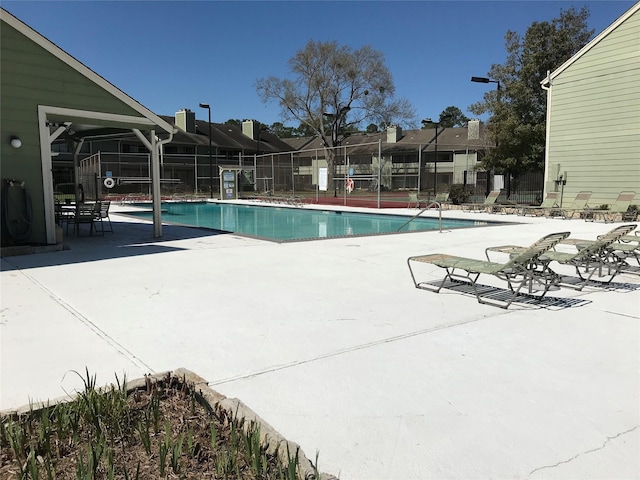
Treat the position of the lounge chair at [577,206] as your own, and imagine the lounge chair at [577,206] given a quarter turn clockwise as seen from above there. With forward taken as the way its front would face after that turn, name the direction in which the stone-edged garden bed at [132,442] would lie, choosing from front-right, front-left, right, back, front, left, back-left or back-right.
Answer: back-left

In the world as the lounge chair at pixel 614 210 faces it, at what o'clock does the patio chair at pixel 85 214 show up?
The patio chair is roughly at 12 o'clock from the lounge chair.

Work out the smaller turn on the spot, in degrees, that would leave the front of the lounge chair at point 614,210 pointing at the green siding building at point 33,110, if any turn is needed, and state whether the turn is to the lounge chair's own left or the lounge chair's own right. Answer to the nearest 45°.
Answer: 0° — it already faces it

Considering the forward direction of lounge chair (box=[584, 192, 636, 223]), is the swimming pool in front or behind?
in front

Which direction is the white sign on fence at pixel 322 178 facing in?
toward the camera

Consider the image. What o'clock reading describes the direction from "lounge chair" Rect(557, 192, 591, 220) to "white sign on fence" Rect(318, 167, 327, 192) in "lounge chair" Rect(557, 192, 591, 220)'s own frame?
The white sign on fence is roughly at 2 o'clock from the lounge chair.

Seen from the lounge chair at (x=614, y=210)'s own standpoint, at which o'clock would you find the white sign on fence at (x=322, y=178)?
The white sign on fence is roughly at 2 o'clock from the lounge chair.

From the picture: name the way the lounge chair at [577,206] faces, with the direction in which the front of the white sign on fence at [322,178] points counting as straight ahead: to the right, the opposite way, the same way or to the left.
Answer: to the right

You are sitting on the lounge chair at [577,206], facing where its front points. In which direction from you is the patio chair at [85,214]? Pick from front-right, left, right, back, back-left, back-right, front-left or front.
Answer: front

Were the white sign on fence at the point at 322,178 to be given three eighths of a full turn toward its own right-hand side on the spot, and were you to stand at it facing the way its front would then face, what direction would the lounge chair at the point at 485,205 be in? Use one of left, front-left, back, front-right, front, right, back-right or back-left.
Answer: back

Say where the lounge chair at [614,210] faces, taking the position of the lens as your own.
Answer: facing the viewer and to the left of the viewer

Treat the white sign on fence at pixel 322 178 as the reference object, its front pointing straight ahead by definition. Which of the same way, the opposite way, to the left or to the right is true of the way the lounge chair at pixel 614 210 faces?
to the right

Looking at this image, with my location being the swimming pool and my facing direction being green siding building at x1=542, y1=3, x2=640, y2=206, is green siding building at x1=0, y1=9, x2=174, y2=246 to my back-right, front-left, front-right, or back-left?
back-right

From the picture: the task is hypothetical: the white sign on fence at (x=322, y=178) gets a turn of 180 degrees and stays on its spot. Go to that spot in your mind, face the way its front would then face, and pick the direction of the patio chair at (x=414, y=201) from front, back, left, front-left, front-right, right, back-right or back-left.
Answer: back-right
